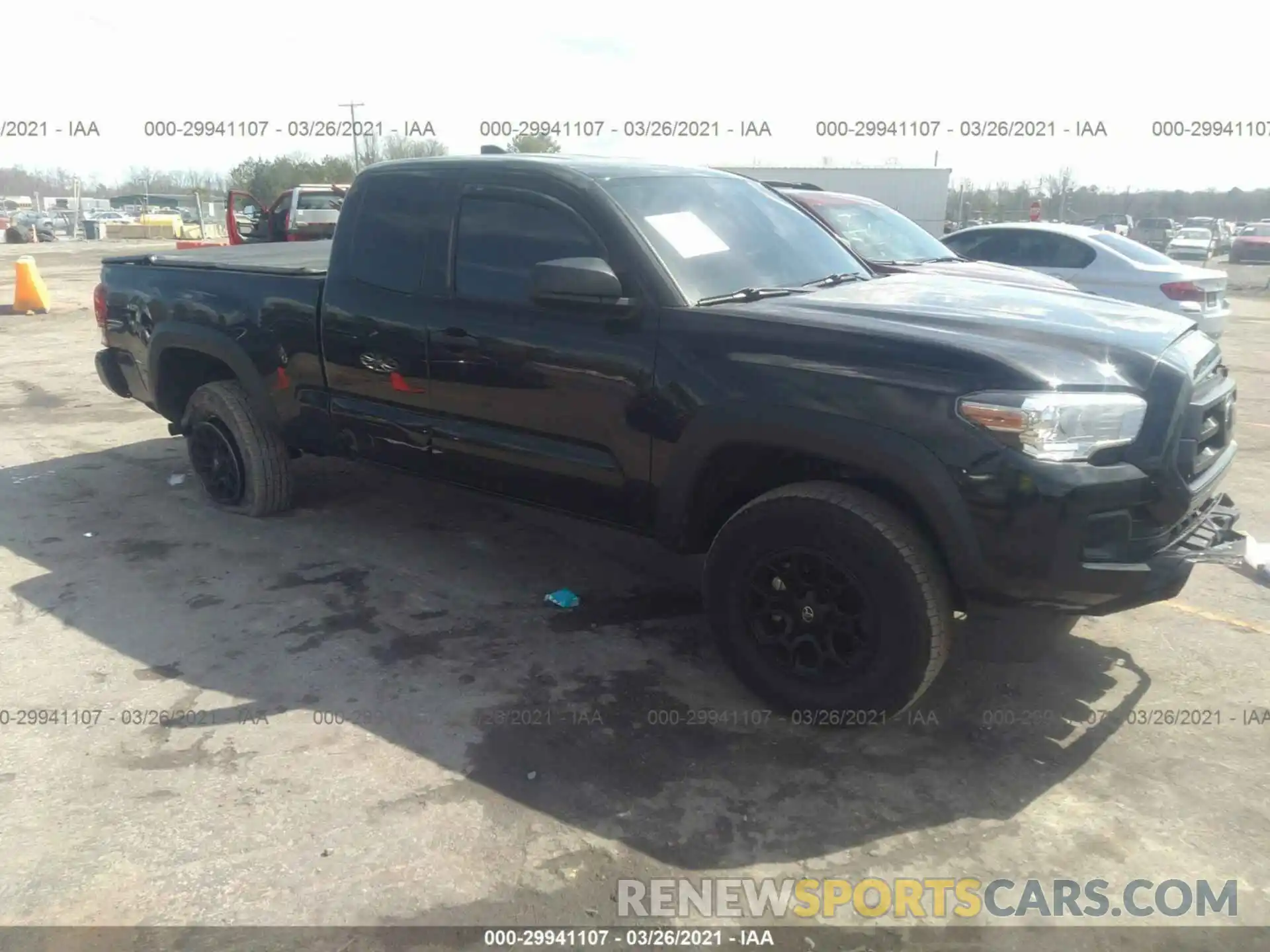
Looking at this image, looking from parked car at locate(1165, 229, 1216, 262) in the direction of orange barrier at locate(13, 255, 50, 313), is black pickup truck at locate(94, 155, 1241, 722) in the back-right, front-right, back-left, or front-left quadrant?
front-left

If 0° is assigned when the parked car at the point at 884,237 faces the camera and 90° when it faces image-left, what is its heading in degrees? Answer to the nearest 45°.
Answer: approximately 315°

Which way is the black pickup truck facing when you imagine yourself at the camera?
facing the viewer and to the right of the viewer

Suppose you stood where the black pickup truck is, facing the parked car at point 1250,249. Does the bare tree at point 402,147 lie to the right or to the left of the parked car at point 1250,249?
left

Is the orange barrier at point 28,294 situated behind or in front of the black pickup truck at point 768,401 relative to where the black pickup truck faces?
behind

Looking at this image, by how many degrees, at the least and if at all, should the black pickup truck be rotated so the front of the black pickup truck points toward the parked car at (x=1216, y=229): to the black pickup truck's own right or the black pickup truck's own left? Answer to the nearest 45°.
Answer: approximately 90° to the black pickup truck's own left

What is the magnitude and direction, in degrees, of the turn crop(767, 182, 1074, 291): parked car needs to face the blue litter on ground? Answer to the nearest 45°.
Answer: approximately 45° to its right

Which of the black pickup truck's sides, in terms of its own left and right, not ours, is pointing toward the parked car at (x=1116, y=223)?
left

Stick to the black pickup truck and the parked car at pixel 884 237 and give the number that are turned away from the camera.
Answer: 0
